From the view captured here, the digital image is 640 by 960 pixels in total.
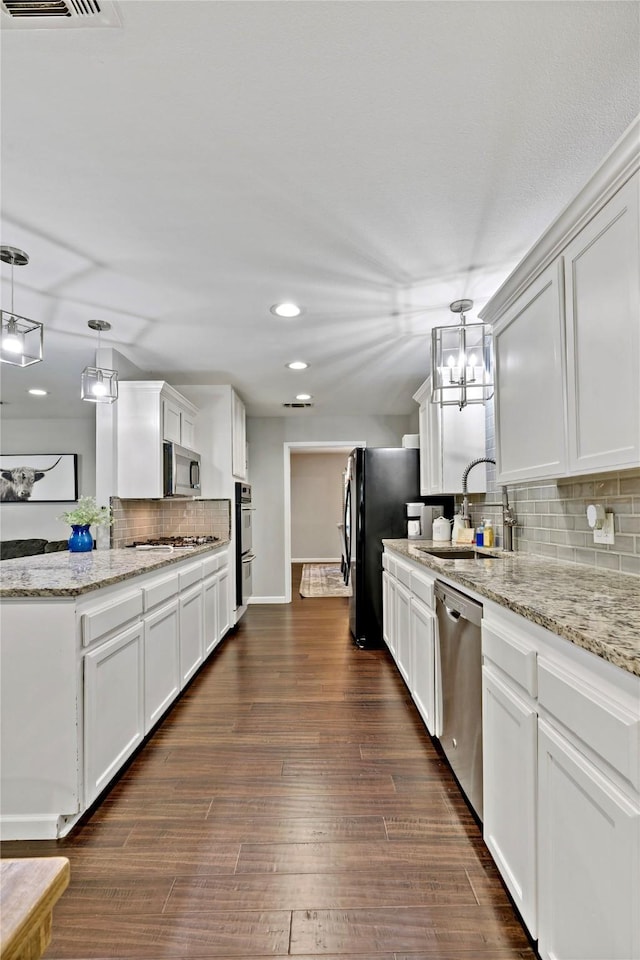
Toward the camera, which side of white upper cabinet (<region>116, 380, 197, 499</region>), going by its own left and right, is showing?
right

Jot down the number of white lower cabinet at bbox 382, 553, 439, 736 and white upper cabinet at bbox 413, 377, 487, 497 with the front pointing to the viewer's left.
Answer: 2

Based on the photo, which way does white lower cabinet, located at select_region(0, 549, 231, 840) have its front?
to the viewer's right

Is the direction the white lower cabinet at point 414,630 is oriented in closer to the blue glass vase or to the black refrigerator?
the blue glass vase

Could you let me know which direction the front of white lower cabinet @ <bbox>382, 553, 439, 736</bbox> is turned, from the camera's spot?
facing to the left of the viewer

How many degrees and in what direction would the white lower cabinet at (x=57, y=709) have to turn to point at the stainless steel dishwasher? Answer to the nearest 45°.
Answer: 0° — it already faces it

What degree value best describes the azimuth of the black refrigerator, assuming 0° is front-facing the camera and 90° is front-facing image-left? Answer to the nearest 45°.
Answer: approximately 90°

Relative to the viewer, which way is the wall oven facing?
to the viewer's right

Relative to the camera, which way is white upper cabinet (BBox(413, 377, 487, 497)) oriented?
to the viewer's left

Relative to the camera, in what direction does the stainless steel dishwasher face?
facing to the left of the viewer
